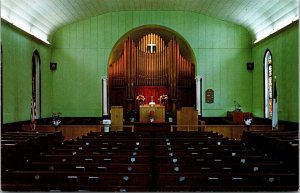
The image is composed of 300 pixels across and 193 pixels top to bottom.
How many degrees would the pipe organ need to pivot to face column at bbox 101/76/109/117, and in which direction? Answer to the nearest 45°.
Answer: approximately 45° to its right

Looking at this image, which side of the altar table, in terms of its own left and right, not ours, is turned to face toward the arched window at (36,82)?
right

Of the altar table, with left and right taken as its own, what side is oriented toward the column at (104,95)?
right

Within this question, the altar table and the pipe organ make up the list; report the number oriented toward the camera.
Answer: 2

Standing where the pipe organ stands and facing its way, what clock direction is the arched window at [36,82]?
The arched window is roughly at 2 o'clock from the pipe organ.

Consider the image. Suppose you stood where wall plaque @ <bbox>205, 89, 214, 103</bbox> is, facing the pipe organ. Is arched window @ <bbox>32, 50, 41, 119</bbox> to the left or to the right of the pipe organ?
left

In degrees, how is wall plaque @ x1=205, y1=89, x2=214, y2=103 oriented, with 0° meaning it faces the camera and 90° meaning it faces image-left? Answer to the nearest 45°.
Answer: approximately 0°

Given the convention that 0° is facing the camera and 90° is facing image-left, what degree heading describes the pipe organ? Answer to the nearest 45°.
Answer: approximately 0°
